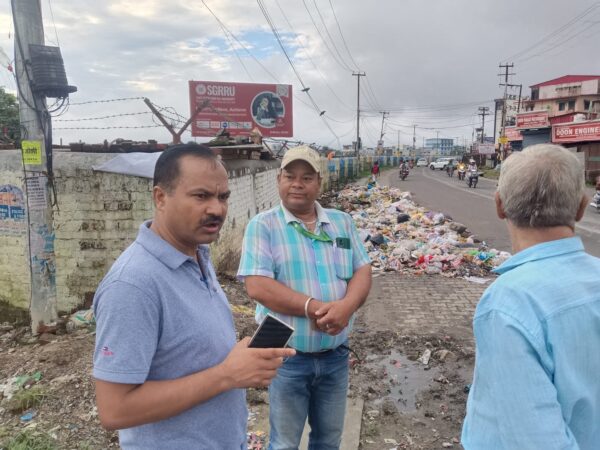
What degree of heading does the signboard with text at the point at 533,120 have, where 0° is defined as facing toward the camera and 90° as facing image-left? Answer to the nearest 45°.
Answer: approximately 45°

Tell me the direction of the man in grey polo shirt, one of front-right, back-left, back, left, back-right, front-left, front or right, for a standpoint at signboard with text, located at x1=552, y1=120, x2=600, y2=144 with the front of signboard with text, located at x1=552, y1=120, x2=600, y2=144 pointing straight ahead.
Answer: front-left

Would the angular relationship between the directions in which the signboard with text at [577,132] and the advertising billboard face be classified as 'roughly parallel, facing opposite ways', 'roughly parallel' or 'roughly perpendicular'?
roughly perpendicular

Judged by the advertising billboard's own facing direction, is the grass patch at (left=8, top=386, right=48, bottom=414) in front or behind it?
in front

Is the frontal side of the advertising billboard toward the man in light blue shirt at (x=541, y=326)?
yes

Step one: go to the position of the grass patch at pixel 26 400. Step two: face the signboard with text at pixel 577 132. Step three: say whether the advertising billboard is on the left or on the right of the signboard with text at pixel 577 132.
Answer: left

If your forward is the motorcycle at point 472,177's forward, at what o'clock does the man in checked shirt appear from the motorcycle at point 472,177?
The man in checked shirt is roughly at 12 o'clock from the motorcycle.

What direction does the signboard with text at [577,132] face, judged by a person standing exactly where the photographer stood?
facing the viewer and to the left of the viewer

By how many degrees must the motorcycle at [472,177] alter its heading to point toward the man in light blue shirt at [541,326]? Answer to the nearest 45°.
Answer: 0° — it already faces them

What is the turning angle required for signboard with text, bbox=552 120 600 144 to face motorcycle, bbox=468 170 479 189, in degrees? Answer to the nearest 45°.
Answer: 0° — it already faces it

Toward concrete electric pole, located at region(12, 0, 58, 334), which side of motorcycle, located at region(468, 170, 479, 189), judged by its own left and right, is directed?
front

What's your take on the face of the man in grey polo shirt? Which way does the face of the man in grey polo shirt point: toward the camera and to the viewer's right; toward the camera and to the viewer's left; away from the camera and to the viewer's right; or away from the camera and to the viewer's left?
toward the camera and to the viewer's right

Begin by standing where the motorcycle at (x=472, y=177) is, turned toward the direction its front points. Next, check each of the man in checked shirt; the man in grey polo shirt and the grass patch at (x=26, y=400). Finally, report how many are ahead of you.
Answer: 3
